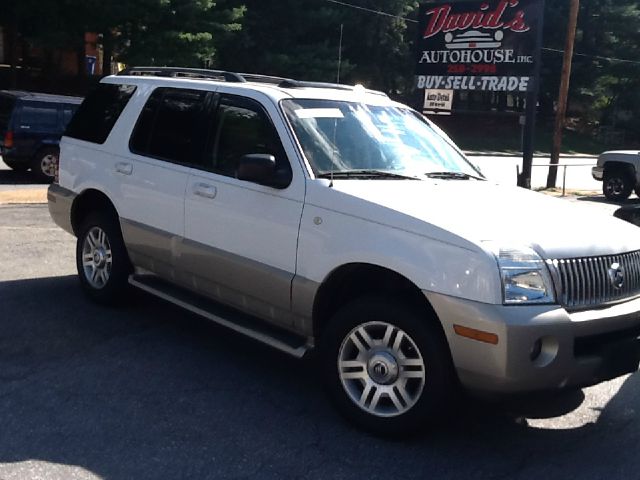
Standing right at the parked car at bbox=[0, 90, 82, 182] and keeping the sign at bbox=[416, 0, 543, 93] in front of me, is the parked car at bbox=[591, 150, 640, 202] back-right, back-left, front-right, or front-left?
front-right

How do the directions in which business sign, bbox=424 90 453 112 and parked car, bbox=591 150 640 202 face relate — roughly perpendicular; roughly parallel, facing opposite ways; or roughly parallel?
roughly perpendicular

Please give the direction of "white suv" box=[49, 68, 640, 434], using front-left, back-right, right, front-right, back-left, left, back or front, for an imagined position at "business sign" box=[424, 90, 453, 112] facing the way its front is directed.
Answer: front

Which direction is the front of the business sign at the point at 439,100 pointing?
toward the camera

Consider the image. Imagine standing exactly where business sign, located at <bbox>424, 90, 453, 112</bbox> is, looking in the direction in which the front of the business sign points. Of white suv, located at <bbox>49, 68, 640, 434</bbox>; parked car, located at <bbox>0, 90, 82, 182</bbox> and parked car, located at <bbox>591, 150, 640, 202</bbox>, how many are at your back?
0

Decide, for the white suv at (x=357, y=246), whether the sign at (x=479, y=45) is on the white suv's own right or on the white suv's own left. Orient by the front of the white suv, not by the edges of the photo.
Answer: on the white suv's own left

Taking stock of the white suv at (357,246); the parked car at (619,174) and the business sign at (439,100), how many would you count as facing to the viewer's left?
1

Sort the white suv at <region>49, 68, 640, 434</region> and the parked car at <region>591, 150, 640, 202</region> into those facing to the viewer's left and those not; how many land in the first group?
1

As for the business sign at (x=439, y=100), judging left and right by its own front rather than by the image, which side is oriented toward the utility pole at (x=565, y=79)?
left

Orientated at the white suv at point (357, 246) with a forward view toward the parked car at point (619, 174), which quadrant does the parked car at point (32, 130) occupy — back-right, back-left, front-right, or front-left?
front-left

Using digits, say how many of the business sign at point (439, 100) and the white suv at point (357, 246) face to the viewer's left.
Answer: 0

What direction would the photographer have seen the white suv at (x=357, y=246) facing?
facing the viewer and to the right of the viewer

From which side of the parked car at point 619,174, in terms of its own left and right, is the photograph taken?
left

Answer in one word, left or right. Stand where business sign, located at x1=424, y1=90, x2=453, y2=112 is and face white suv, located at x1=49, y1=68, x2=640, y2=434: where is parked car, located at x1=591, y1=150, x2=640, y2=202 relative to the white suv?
left

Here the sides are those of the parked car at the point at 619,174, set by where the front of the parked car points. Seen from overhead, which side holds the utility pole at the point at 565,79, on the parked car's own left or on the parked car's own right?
on the parked car's own right

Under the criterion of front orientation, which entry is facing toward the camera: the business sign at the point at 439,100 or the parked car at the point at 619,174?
the business sign

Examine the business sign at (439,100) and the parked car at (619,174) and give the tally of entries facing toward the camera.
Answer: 1

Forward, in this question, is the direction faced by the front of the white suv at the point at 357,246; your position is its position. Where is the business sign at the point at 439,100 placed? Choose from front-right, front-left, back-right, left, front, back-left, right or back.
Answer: back-left
